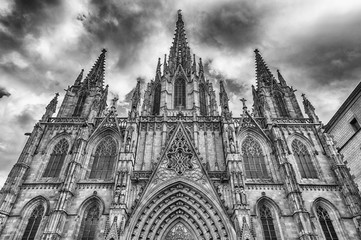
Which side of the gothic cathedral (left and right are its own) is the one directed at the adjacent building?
left

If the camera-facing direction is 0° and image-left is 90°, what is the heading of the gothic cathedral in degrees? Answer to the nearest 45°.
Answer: approximately 0°
